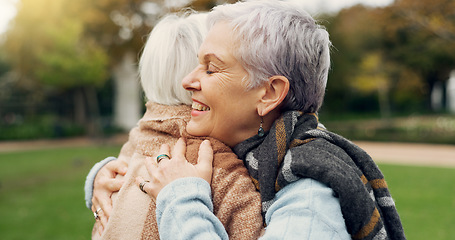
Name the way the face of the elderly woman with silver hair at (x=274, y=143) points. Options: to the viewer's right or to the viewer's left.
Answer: to the viewer's left

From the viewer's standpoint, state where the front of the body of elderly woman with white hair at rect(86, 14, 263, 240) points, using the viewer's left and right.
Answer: facing away from the viewer and to the right of the viewer

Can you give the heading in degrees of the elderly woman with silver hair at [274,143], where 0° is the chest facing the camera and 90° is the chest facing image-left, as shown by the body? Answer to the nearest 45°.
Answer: approximately 90°

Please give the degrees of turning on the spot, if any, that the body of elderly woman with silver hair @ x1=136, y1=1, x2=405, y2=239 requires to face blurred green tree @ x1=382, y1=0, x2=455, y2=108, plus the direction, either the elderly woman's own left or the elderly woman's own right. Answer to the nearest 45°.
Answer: approximately 90° to the elderly woman's own right

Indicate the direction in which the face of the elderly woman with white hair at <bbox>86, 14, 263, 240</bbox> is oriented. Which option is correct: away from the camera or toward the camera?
away from the camera
